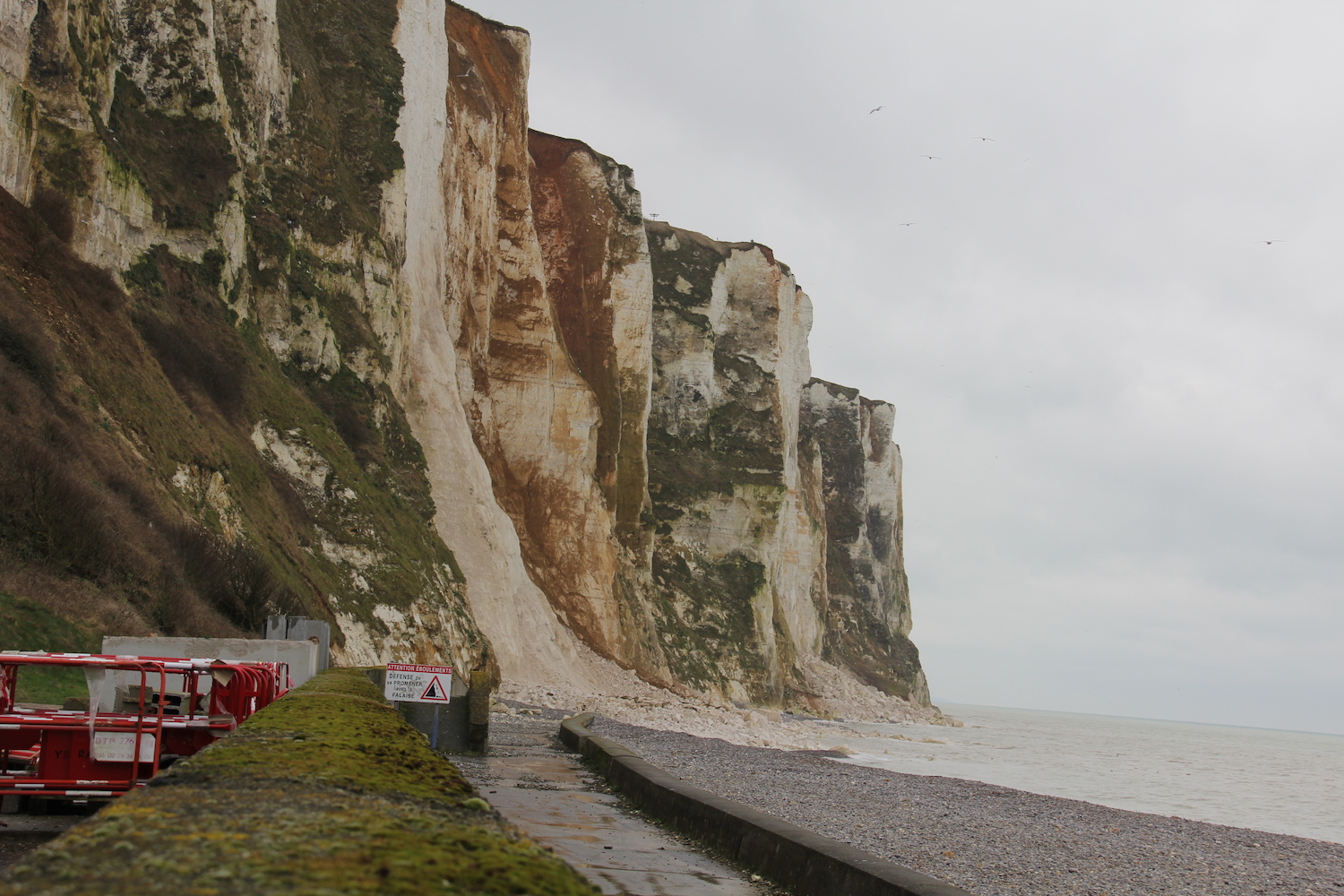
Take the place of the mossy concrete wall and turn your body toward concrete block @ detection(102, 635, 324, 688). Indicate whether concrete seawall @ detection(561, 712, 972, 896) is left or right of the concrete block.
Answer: right

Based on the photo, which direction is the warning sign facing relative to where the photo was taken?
toward the camera

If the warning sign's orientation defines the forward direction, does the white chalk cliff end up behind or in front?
behind

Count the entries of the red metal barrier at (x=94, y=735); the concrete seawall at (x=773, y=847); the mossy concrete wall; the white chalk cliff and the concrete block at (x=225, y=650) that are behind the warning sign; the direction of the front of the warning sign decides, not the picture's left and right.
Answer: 1

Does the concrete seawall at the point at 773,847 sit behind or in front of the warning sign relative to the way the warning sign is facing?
in front

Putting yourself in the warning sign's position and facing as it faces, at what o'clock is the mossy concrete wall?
The mossy concrete wall is roughly at 12 o'clock from the warning sign.

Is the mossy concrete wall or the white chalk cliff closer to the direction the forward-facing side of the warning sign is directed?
the mossy concrete wall

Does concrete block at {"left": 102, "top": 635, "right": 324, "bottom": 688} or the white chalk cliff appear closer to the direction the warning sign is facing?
the concrete block

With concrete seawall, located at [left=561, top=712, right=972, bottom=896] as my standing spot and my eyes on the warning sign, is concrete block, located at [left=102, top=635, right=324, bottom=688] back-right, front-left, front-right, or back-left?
front-left

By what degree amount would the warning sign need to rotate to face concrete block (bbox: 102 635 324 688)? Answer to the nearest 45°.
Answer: approximately 45° to its right

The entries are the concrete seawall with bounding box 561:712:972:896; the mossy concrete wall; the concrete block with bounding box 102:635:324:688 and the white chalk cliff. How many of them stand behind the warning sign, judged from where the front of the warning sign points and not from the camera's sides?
1

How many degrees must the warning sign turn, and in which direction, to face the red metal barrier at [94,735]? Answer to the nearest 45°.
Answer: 0° — it already faces it
